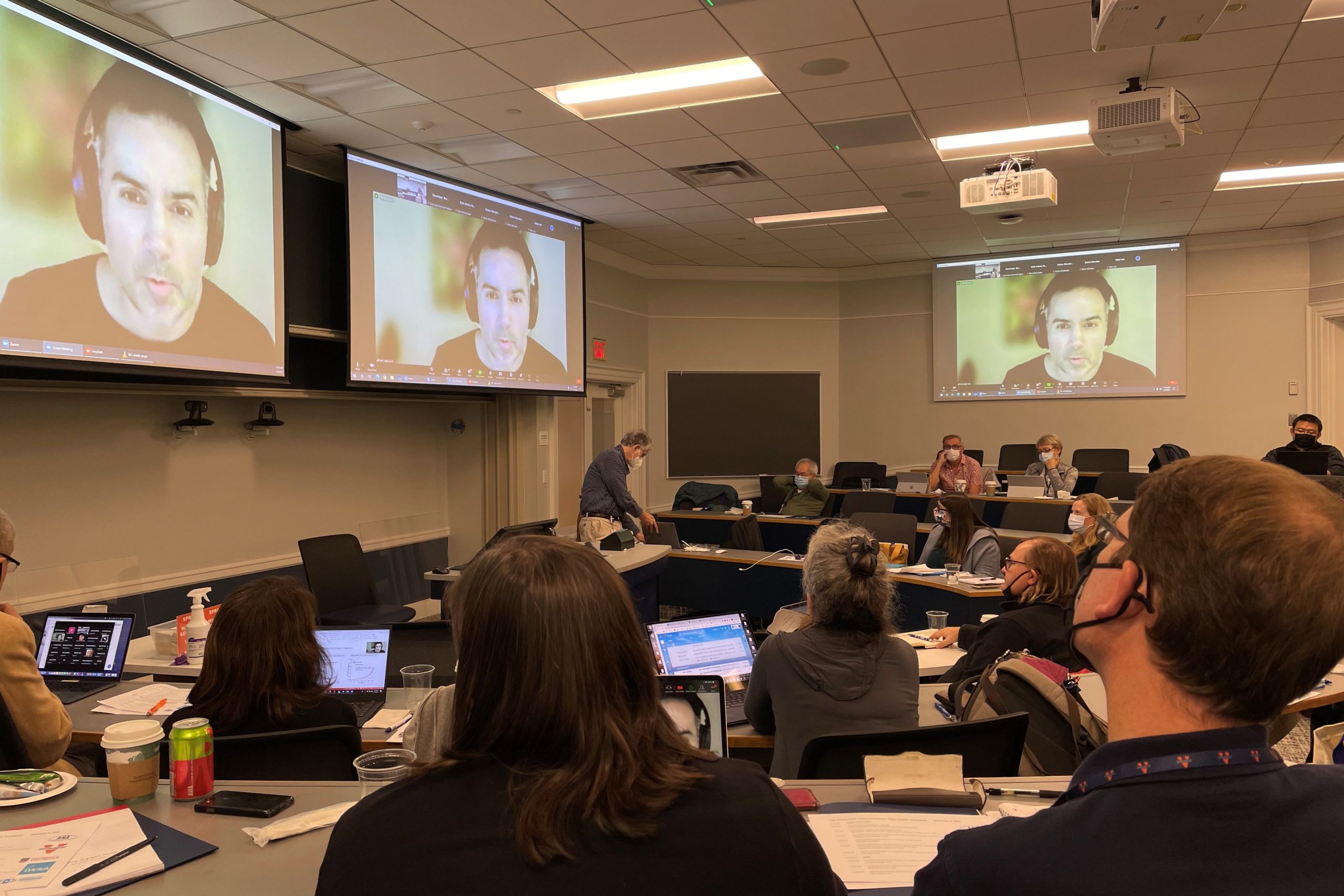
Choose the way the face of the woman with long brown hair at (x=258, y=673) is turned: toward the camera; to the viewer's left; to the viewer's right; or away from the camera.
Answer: away from the camera

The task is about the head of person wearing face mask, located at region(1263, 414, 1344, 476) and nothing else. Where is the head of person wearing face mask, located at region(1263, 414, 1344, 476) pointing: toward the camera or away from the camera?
toward the camera

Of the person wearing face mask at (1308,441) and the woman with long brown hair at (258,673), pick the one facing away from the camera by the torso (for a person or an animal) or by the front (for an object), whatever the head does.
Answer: the woman with long brown hair

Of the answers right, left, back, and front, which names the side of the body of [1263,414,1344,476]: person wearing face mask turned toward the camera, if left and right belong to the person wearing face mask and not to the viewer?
front

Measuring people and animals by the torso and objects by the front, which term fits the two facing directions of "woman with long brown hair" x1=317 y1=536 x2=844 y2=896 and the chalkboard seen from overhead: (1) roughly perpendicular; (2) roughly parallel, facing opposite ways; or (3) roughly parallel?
roughly parallel, facing opposite ways

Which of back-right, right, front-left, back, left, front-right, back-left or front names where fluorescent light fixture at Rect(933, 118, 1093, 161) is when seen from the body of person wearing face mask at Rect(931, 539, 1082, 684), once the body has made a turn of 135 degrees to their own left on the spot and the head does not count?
back-left

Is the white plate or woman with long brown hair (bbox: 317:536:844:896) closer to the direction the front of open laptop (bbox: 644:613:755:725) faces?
the woman with long brown hair

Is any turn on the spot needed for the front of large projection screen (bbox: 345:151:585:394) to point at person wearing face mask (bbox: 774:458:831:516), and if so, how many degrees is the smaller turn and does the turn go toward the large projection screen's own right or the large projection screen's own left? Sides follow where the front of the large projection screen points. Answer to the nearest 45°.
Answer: approximately 45° to the large projection screen's own left

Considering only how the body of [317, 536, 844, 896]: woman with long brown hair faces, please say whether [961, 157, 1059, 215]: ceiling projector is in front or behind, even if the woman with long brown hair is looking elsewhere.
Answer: in front

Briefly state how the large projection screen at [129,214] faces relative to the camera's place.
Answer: facing the viewer and to the right of the viewer

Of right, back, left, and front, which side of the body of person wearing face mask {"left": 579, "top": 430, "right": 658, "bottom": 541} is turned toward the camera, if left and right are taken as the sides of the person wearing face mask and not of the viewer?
right

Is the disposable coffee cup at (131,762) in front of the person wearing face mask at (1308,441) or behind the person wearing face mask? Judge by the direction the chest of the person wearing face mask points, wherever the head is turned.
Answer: in front

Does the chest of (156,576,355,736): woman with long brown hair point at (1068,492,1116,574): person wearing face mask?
no

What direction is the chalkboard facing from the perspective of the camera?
toward the camera

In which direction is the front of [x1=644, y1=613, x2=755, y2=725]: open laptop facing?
toward the camera

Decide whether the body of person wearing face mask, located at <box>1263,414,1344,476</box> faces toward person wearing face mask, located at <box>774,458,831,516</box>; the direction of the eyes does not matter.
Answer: no

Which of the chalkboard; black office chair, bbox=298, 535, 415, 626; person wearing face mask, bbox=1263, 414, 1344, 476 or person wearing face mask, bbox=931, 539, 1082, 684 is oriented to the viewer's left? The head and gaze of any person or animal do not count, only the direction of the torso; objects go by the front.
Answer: person wearing face mask, bbox=931, 539, 1082, 684

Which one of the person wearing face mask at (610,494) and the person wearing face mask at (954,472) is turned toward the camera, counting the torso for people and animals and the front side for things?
the person wearing face mask at (954,472)

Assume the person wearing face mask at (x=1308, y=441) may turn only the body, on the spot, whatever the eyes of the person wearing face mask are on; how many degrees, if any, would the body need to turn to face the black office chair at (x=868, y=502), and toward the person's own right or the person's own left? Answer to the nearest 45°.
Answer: approximately 45° to the person's own right

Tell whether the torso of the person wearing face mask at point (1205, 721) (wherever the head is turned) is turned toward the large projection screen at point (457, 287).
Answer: yes

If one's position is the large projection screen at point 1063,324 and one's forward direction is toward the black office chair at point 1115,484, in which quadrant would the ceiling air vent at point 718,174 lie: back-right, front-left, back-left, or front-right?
front-right

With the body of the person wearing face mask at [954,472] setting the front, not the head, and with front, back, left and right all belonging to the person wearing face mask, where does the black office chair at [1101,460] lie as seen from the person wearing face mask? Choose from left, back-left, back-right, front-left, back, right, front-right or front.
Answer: back-left

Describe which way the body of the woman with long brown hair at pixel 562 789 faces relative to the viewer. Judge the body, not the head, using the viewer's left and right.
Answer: facing away from the viewer
